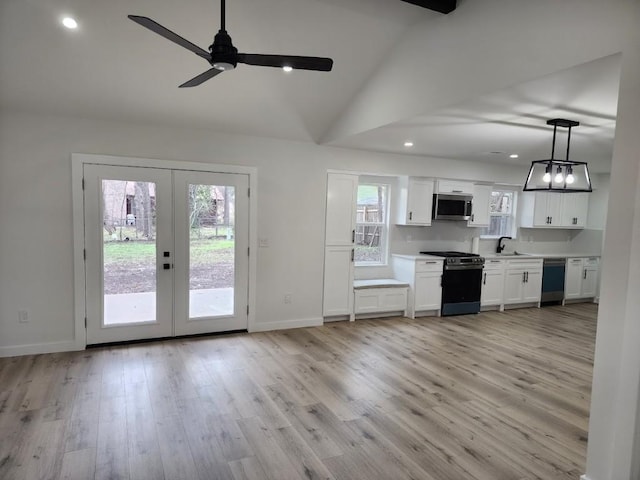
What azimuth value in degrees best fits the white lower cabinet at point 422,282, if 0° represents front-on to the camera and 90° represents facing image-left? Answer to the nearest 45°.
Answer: approximately 315°

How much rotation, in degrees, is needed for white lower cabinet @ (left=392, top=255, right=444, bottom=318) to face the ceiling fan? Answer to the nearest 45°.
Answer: approximately 45° to its right

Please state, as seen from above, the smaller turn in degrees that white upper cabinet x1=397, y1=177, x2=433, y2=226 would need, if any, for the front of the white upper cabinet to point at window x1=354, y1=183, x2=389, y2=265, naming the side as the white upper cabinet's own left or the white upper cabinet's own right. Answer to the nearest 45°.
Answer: approximately 135° to the white upper cabinet's own right

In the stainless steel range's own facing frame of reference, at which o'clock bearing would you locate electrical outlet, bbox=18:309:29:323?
The electrical outlet is roughly at 3 o'clock from the stainless steel range.

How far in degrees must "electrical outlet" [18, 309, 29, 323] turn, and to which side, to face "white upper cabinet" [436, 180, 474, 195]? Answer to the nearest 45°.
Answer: approximately 90° to its left

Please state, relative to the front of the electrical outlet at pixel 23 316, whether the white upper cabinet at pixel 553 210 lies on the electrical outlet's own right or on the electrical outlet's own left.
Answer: on the electrical outlet's own left

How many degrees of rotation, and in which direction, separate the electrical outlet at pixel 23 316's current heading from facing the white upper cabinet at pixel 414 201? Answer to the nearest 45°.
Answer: approximately 90° to its left
